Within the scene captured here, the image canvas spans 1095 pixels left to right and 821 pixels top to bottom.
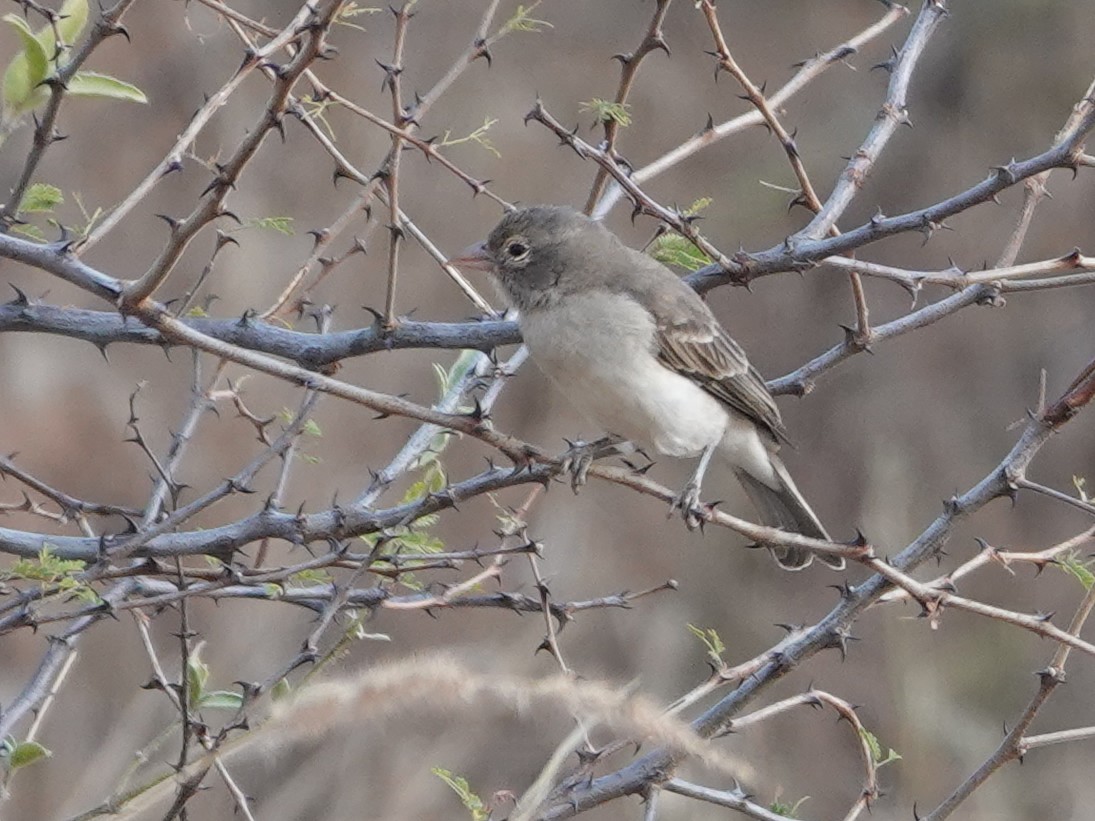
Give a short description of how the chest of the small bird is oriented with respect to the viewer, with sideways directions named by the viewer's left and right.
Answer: facing to the left of the viewer
